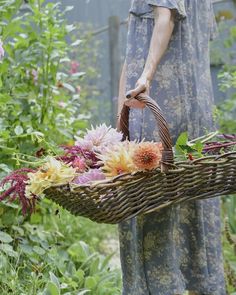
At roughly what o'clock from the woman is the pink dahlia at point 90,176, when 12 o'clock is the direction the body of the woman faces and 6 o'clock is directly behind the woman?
The pink dahlia is roughly at 10 o'clock from the woman.

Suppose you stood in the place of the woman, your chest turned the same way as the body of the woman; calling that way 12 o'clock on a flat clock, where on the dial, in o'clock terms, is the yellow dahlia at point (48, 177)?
The yellow dahlia is roughly at 10 o'clock from the woman.

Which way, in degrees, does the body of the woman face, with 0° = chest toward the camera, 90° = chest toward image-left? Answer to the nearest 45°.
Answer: approximately 90°
